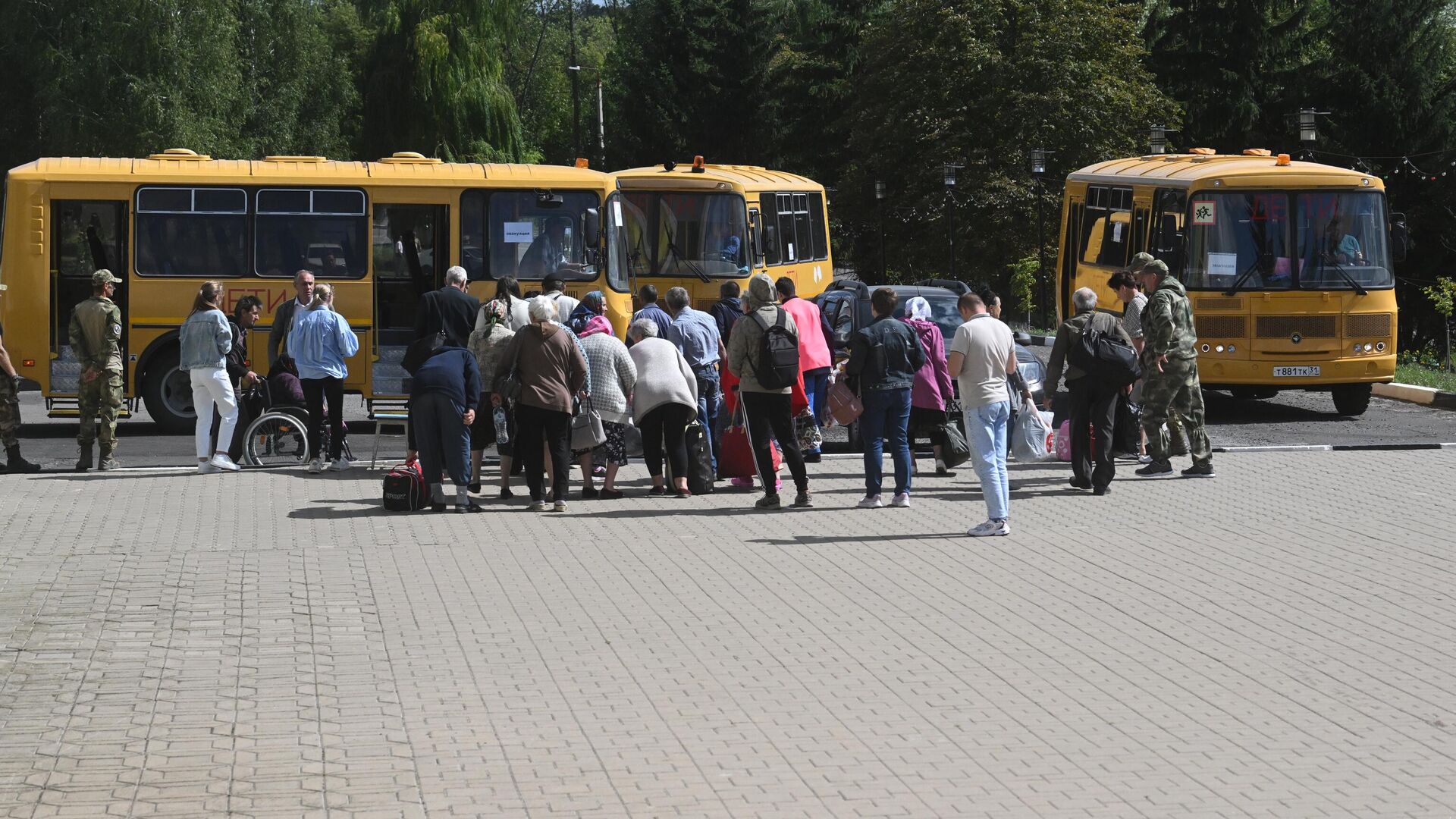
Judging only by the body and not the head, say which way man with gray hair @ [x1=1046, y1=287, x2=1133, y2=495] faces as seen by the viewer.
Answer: away from the camera

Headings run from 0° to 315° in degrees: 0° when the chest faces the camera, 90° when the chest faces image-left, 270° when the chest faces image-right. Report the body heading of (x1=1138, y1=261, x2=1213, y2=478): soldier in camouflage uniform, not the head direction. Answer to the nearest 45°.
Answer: approximately 90°

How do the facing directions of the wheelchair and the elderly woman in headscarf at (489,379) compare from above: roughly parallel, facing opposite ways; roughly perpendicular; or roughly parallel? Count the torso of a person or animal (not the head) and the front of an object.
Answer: roughly perpendicular

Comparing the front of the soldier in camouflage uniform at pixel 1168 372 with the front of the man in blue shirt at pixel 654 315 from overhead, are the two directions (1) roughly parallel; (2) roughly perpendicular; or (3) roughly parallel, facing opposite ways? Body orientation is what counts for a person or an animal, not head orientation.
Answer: roughly perpendicular

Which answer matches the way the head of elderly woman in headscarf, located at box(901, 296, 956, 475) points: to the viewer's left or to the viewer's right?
to the viewer's left

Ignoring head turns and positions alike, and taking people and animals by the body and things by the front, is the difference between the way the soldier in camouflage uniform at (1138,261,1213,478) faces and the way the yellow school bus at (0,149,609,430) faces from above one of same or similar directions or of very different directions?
very different directions

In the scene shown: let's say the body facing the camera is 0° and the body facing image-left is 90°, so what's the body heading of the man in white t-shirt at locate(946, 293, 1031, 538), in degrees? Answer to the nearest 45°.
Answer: approximately 135°

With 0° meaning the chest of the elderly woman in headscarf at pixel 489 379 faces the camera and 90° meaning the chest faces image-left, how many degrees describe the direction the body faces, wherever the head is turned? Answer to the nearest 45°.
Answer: approximately 180°

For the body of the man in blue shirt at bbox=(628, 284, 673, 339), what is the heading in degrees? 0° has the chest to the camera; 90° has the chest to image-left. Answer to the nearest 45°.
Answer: approximately 180°

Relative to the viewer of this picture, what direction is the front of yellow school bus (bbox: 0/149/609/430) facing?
facing to the right of the viewer

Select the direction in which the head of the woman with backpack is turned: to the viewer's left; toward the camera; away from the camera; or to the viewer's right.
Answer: away from the camera

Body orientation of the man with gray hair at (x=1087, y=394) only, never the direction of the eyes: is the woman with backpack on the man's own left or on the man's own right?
on the man's own left

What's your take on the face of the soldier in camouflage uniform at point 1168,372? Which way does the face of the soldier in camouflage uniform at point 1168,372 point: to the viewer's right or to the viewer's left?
to the viewer's left
